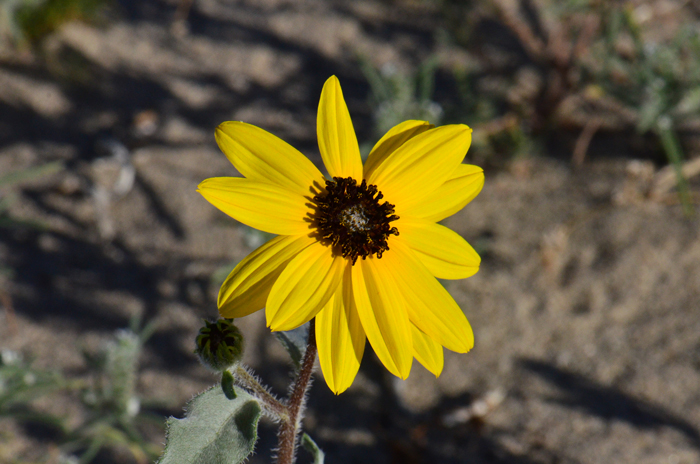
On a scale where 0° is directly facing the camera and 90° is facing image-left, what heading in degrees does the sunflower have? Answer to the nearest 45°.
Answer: approximately 0°
